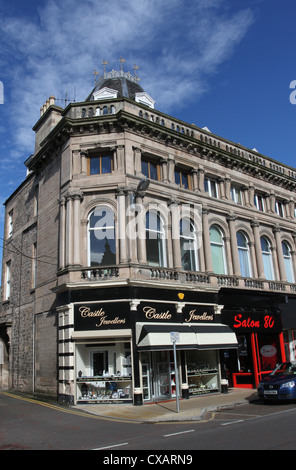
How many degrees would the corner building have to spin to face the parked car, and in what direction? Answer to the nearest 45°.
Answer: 0° — it already faces it

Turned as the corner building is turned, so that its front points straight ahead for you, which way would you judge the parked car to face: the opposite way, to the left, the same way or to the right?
to the right

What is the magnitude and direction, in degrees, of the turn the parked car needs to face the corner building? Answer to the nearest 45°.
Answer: approximately 90° to its right
